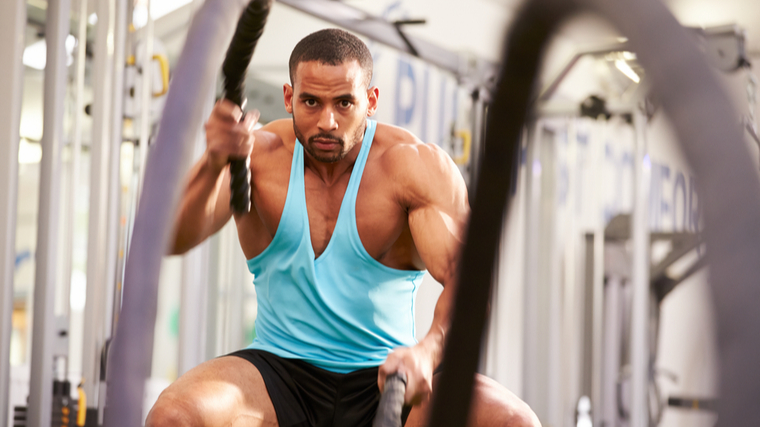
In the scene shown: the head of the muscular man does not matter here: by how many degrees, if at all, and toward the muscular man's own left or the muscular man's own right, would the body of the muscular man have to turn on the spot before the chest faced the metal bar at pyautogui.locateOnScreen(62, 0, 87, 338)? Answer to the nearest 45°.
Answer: approximately 135° to the muscular man's own right

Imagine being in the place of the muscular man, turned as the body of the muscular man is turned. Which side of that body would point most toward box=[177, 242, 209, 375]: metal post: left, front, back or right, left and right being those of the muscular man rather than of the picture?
back

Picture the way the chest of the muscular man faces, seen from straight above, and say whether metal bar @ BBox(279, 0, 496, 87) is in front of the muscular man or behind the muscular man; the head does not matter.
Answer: behind

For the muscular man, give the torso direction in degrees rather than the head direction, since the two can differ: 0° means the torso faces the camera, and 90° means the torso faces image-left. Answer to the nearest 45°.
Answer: approximately 0°

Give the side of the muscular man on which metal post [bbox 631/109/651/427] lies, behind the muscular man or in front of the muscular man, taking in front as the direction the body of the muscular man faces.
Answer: behind

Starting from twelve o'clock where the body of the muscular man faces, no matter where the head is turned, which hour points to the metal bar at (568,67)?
The metal bar is roughly at 7 o'clock from the muscular man.

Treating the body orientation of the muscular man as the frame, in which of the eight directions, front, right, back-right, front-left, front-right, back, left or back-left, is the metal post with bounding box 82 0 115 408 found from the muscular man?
back-right

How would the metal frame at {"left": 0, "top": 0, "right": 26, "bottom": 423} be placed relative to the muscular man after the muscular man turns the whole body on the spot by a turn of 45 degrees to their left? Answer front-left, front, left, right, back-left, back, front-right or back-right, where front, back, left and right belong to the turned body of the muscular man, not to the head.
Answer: back

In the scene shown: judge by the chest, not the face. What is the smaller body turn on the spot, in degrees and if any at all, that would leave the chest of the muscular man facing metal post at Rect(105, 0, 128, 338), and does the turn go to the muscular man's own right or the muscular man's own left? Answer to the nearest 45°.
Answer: approximately 135° to the muscular man's own right

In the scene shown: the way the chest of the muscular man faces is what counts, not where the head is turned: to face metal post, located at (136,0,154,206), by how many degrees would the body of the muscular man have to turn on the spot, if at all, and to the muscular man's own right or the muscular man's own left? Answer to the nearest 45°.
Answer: approximately 135° to the muscular man's own right

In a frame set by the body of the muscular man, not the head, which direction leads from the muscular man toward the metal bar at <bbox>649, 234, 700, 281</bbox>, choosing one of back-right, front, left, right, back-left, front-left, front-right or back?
back-left

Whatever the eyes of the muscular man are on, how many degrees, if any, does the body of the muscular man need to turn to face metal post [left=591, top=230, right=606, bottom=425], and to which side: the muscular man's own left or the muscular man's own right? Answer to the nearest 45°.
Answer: approximately 135° to the muscular man's own left
